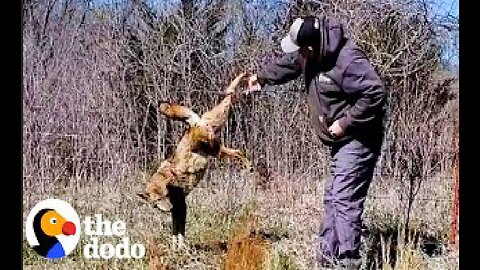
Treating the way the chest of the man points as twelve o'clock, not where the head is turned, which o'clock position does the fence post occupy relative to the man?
The fence post is roughly at 7 o'clock from the man.

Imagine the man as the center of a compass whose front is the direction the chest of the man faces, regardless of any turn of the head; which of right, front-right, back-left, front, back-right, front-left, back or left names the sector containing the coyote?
front-right

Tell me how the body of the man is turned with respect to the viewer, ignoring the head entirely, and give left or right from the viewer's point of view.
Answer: facing the viewer and to the left of the viewer

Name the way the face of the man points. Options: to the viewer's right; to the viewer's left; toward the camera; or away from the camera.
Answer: to the viewer's left

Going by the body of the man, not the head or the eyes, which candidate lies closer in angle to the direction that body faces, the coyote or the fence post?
the coyote
